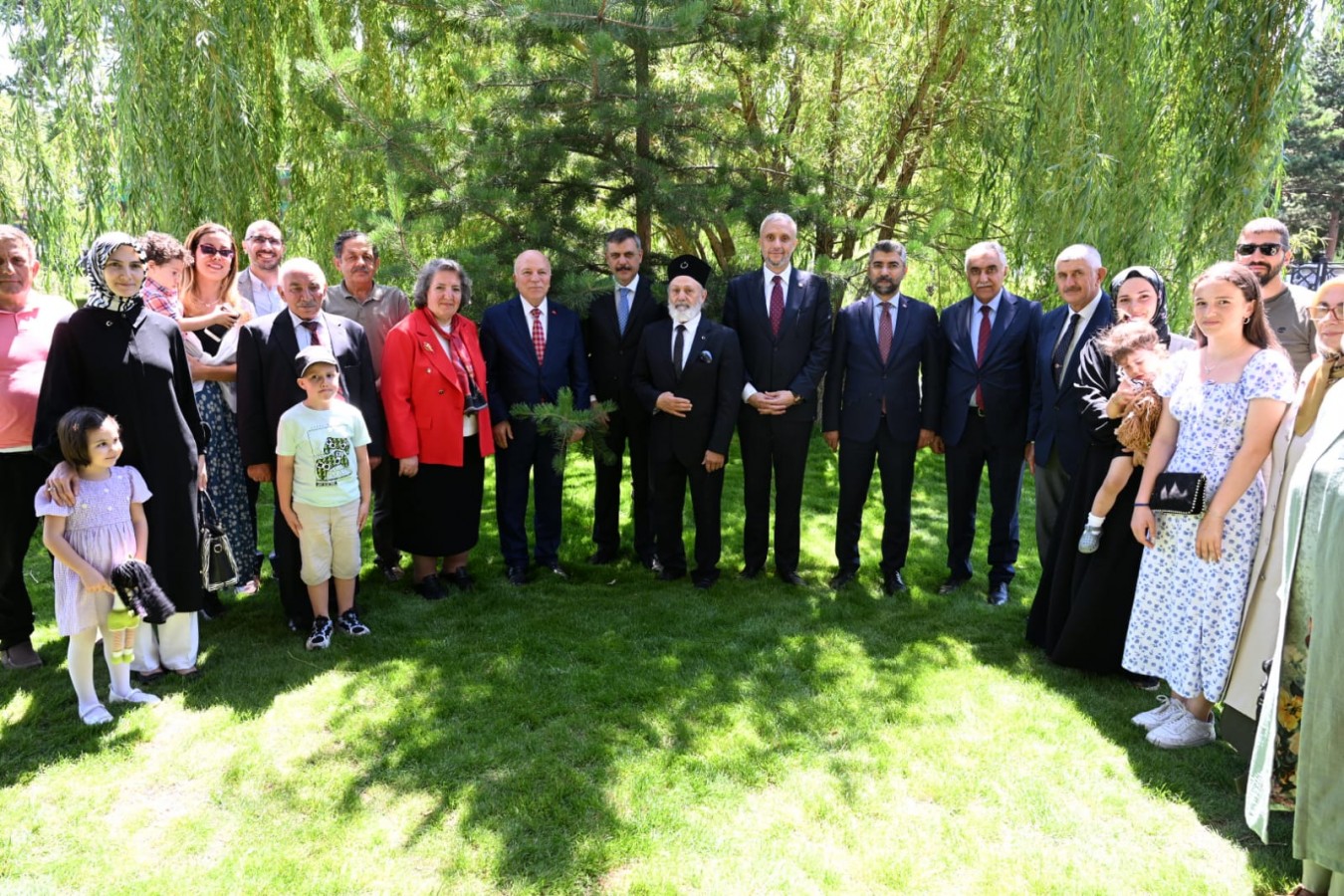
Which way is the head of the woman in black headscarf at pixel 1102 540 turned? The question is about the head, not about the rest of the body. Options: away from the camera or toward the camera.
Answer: toward the camera

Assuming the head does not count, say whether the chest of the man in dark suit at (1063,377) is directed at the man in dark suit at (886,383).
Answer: no

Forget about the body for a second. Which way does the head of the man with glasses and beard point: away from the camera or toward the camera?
toward the camera

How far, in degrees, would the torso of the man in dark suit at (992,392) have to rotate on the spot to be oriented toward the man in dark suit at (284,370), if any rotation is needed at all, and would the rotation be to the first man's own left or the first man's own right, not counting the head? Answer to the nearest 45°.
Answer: approximately 45° to the first man's own right

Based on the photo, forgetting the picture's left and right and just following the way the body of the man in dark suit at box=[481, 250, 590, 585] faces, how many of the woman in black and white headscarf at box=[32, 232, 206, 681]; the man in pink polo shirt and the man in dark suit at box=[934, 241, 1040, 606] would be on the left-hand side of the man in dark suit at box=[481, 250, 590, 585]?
1

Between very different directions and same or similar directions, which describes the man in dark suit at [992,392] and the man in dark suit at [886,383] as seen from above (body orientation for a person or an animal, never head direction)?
same or similar directions

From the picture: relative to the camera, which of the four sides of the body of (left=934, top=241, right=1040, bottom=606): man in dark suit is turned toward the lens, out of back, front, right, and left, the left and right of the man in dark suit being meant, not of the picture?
front

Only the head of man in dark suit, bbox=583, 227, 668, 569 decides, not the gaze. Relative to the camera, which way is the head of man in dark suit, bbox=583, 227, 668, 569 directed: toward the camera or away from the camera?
toward the camera

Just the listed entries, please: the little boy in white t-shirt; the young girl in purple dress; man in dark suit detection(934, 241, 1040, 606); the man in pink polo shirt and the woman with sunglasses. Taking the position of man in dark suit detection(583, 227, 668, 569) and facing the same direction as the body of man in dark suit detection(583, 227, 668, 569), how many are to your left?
1

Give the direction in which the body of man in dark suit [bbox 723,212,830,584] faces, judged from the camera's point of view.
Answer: toward the camera

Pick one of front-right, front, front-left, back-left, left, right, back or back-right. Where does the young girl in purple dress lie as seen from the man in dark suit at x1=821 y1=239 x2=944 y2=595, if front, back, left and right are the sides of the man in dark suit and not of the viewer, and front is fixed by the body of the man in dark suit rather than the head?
front-right

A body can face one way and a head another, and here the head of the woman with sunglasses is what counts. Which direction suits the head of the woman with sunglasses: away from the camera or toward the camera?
toward the camera

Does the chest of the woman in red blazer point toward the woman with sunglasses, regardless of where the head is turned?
no

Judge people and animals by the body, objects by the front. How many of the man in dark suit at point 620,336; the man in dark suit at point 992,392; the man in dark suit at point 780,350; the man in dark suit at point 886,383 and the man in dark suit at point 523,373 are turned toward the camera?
5

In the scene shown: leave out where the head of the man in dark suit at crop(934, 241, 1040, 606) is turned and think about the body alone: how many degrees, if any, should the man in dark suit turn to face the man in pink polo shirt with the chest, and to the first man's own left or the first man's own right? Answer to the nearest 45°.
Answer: approximately 45° to the first man's own right

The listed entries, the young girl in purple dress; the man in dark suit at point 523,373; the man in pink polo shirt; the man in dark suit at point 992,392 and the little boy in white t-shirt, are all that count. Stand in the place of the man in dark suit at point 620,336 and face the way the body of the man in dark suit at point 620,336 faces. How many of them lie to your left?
1

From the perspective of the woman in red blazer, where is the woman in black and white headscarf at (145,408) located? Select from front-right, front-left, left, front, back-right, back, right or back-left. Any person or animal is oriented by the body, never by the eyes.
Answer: right

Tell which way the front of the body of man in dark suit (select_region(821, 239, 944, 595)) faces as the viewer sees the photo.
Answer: toward the camera
